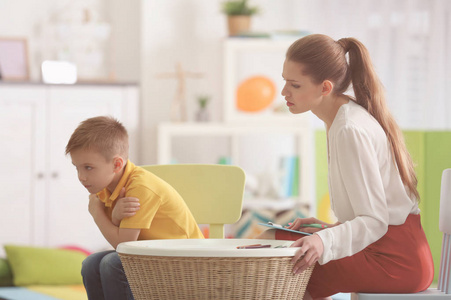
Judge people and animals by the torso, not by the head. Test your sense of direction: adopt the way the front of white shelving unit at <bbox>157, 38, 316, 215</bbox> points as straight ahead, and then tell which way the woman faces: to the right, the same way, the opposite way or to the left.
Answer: to the right

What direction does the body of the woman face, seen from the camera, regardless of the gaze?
to the viewer's left

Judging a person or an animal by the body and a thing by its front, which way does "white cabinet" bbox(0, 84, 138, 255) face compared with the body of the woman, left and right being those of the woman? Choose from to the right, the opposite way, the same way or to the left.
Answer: to the left

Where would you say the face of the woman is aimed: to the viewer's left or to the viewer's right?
to the viewer's left

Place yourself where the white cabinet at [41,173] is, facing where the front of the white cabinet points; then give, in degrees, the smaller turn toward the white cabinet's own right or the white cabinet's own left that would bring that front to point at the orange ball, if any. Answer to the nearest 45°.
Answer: approximately 90° to the white cabinet's own left

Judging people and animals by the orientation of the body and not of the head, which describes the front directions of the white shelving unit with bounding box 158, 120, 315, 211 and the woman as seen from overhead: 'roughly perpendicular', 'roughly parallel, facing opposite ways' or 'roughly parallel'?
roughly perpendicular
